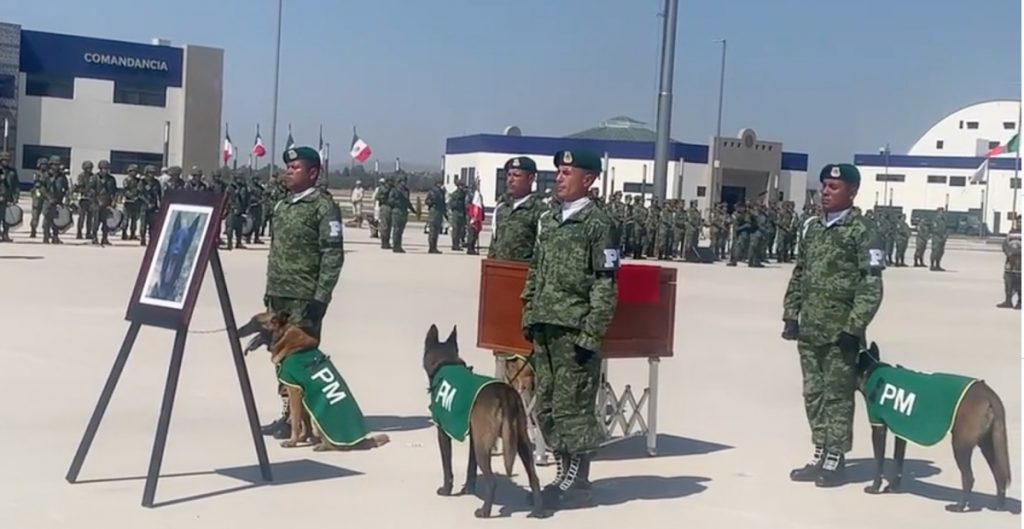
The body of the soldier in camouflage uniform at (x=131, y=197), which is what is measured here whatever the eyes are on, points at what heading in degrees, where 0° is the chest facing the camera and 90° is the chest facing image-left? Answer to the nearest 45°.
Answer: approximately 315°

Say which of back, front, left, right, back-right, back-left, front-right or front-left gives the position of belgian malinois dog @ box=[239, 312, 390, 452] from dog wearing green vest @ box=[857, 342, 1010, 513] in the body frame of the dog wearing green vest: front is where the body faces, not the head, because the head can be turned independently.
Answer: front-left

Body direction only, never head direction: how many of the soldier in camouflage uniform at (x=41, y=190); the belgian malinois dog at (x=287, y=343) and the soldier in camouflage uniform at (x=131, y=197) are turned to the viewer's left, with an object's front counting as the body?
1

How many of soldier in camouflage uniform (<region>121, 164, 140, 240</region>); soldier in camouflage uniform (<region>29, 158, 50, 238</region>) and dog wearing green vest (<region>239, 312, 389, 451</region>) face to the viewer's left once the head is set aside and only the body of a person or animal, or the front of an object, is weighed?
1

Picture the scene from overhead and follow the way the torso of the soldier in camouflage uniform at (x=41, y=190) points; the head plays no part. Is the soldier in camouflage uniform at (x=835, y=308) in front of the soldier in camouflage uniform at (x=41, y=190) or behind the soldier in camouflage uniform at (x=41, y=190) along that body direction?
in front

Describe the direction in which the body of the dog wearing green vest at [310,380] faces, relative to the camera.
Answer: to the viewer's left

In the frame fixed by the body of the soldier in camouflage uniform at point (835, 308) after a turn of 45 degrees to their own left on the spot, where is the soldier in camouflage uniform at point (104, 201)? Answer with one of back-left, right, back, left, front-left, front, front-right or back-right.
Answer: back-right

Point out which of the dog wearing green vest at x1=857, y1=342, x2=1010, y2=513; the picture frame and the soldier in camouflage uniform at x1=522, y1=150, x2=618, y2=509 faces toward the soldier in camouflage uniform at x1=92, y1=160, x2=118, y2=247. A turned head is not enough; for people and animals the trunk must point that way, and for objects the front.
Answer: the dog wearing green vest

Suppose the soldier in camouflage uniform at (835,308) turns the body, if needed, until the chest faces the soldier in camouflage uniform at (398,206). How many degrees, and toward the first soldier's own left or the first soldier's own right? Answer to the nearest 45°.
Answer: approximately 90° to the first soldier's own right

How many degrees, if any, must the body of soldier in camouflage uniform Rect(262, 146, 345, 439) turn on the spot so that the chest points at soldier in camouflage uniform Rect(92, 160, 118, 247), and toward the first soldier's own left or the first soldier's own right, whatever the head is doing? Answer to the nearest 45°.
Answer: approximately 135° to the first soldier's own right

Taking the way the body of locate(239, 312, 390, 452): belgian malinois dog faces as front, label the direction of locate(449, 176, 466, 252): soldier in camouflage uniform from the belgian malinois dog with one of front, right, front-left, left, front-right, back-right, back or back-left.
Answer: right

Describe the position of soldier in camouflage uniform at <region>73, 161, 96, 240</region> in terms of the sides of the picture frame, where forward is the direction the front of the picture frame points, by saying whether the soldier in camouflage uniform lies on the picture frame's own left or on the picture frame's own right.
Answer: on the picture frame's own right

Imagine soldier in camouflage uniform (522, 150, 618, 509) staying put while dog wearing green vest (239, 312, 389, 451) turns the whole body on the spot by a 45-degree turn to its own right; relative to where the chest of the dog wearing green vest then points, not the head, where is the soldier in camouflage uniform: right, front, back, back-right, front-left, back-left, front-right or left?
back

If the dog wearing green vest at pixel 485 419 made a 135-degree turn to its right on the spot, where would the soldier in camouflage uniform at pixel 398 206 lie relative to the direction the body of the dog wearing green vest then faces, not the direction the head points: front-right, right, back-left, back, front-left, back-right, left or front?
left
